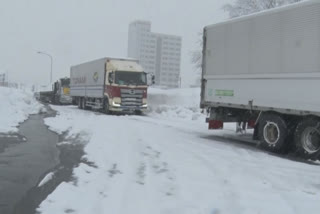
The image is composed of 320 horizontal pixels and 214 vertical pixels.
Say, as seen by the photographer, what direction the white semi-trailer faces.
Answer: facing the viewer and to the right of the viewer

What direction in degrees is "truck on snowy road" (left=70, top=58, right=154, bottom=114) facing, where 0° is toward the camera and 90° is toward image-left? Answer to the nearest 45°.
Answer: approximately 315°
